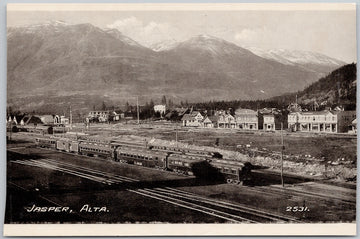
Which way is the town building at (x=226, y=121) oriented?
toward the camera

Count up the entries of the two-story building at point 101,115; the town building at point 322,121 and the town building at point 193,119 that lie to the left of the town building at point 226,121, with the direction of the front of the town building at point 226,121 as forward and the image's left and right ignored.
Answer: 1

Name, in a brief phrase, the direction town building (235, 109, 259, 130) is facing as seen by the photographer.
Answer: facing the viewer

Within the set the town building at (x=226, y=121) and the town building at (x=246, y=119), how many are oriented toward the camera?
2

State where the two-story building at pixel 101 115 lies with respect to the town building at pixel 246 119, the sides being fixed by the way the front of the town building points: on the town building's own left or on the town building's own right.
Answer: on the town building's own right
